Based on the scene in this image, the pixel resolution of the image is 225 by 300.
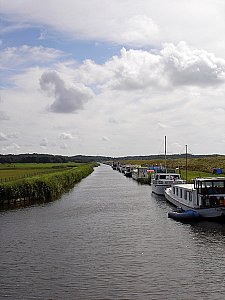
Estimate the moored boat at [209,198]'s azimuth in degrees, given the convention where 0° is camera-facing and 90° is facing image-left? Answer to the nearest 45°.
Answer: approximately 135°
